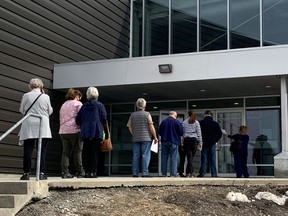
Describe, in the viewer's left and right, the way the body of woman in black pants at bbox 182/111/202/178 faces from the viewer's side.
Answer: facing away from the viewer

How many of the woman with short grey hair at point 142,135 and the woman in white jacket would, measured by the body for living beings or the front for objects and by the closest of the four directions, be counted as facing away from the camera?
2

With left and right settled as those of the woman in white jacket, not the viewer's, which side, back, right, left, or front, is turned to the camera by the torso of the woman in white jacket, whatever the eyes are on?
back

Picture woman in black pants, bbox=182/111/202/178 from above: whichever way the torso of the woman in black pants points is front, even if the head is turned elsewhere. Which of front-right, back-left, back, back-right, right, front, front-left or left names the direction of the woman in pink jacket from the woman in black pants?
back-left

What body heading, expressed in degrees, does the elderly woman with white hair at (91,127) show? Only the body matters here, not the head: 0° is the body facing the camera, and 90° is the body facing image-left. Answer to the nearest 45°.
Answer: approximately 180°

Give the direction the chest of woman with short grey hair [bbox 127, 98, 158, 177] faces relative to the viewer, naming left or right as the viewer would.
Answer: facing away from the viewer

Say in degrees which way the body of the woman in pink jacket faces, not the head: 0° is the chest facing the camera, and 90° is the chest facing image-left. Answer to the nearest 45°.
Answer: approximately 225°

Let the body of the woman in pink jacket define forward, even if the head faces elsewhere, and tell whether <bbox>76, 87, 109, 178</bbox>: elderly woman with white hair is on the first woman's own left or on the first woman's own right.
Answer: on the first woman's own right

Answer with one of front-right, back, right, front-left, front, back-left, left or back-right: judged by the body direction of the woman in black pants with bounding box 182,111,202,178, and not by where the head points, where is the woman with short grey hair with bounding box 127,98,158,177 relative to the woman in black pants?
back-left
